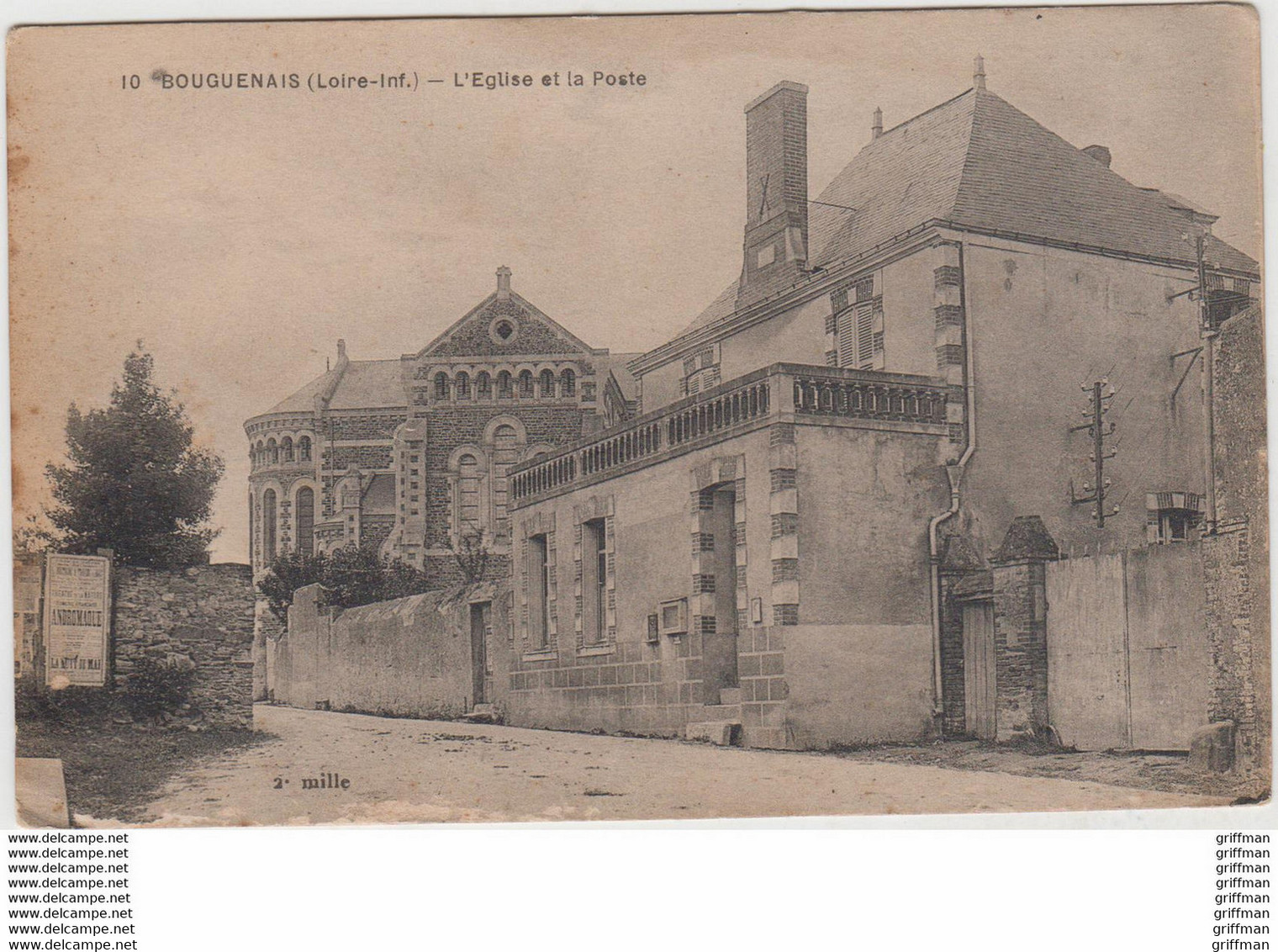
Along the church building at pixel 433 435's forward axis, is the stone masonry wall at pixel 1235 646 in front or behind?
in front

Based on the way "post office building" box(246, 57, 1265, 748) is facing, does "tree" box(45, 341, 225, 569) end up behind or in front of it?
in front

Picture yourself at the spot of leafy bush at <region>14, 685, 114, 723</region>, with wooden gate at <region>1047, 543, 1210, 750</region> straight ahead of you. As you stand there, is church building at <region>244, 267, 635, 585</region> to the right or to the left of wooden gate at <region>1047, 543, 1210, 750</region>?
left

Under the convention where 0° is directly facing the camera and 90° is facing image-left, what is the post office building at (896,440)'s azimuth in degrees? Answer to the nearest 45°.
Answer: approximately 45°

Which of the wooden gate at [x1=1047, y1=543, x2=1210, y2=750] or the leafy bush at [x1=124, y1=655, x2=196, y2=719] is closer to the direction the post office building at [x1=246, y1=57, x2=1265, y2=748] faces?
the leafy bush
